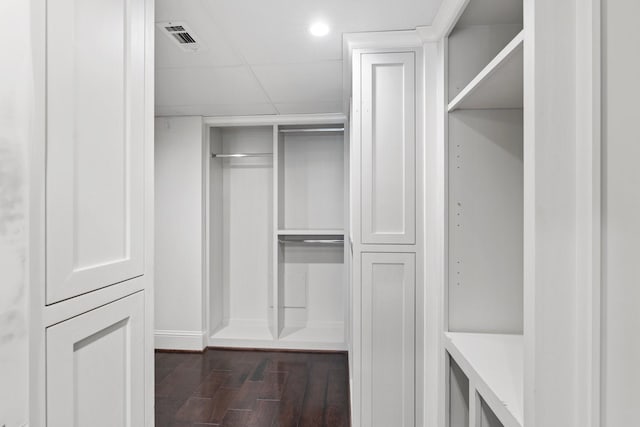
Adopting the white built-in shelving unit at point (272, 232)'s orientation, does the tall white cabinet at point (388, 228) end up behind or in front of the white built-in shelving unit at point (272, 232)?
in front

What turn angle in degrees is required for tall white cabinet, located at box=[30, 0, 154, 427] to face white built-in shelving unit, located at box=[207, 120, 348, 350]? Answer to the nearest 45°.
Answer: approximately 90° to its left

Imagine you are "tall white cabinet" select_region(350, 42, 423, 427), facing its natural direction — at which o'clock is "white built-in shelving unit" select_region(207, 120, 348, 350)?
The white built-in shelving unit is roughly at 5 o'clock from the tall white cabinet.

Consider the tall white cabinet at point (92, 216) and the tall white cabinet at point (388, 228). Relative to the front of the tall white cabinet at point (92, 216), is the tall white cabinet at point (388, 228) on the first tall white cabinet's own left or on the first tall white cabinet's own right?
on the first tall white cabinet's own left

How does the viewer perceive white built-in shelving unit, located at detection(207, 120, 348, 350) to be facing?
facing the viewer

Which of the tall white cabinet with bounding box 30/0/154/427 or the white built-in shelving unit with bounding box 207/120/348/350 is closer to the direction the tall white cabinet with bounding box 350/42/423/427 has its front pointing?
the tall white cabinet

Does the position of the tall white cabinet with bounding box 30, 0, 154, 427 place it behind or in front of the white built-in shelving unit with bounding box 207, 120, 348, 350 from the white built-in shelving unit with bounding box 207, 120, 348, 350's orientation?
in front

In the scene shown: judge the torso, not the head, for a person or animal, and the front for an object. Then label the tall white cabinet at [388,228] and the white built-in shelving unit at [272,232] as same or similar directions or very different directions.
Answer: same or similar directions

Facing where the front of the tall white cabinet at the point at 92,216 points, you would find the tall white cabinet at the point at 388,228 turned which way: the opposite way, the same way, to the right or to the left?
to the right

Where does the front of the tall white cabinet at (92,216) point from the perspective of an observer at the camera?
facing the viewer and to the right of the viewer

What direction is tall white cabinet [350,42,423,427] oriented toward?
toward the camera

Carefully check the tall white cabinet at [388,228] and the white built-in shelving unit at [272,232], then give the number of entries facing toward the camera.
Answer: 2

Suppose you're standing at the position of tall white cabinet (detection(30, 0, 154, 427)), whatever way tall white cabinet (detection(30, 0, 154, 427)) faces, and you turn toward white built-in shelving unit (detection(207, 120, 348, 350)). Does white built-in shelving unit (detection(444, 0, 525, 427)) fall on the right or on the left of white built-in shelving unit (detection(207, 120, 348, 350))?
right
